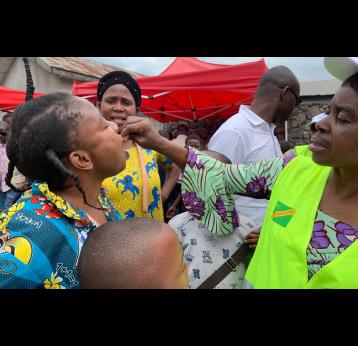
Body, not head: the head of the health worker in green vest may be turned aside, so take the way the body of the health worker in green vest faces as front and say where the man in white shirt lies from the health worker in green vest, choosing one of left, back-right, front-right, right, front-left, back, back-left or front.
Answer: back-right

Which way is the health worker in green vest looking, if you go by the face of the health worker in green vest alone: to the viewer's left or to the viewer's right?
to the viewer's left

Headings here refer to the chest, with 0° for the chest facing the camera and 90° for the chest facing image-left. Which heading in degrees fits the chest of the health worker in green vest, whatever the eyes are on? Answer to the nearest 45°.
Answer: approximately 45°

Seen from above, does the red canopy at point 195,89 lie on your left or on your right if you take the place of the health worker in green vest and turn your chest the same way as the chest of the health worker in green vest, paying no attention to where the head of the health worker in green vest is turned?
on your right
